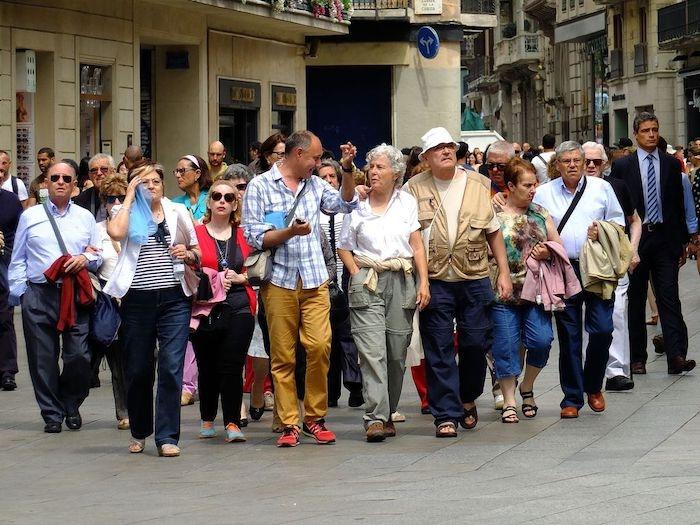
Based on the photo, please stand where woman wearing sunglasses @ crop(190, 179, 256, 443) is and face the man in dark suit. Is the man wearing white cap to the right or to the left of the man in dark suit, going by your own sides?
right

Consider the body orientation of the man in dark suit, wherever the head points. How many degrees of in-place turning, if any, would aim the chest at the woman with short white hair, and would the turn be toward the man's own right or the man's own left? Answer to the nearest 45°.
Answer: approximately 45° to the man's own right

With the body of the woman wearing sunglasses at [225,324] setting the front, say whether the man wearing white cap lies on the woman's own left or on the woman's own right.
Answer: on the woman's own left

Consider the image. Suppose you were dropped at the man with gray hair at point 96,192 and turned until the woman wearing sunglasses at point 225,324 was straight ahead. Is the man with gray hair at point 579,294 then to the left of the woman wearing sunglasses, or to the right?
left

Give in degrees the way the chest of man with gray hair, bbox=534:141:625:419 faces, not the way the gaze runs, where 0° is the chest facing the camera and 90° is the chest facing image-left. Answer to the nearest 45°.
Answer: approximately 0°

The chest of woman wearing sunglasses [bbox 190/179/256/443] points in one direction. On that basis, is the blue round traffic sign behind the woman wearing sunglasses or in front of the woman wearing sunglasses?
behind
